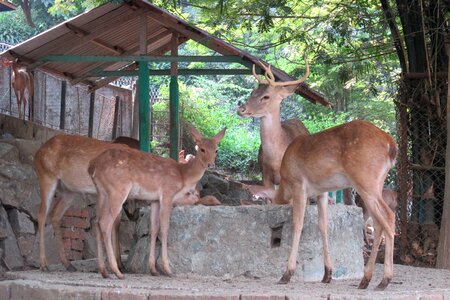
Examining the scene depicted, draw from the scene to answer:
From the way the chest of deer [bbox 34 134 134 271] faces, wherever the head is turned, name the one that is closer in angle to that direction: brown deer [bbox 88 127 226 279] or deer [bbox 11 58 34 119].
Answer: the brown deer

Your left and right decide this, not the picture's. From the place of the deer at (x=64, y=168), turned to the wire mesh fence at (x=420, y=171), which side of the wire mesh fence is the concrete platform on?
right

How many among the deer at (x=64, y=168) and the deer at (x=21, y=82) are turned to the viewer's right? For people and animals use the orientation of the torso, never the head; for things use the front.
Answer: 1

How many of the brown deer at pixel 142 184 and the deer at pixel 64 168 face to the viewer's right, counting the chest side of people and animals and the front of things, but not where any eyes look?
2

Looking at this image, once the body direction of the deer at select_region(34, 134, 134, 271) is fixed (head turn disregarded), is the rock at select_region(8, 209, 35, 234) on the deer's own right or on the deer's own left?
on the deer's own left

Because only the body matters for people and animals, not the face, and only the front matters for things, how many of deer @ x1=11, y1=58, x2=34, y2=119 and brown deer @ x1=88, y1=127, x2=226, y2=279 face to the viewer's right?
1

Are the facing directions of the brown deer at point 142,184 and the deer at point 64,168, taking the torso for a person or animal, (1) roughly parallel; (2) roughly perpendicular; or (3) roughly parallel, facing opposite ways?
roughly parallel

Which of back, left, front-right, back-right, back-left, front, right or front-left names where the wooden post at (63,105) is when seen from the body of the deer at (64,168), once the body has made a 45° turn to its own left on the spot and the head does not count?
front-left

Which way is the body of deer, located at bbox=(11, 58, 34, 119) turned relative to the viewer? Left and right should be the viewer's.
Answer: facing the viewer and to the left of the viewer

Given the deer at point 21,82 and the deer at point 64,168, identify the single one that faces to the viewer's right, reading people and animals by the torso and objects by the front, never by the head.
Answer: the deer at point 64,168

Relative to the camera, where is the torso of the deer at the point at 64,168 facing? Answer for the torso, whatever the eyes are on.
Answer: to the viewer's right

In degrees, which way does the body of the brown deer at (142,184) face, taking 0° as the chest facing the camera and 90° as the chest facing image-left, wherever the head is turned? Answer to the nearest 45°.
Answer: approximately 270°

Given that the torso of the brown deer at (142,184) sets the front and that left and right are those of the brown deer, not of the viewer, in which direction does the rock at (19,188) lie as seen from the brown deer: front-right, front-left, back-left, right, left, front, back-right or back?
back-left
